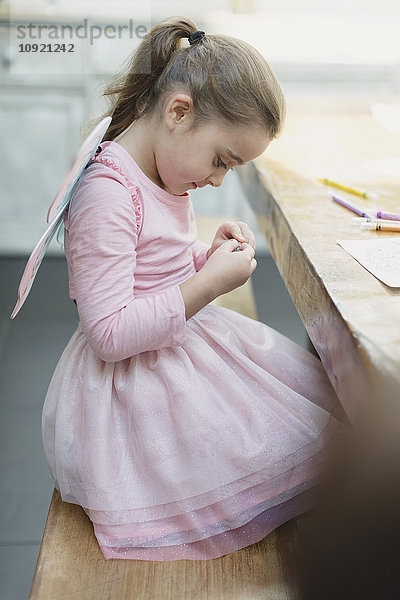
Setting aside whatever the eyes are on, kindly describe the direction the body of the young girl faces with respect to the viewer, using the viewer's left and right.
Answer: facing to the right of the viewer

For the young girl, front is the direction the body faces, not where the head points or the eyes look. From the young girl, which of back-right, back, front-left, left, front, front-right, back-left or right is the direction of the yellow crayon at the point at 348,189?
front-left

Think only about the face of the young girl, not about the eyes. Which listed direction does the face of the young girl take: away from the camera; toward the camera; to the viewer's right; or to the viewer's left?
to the viewer's right

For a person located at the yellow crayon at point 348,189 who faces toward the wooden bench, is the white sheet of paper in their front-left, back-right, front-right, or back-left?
front-left
